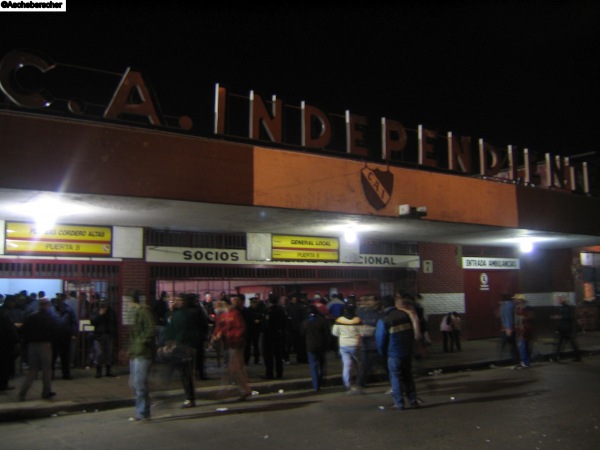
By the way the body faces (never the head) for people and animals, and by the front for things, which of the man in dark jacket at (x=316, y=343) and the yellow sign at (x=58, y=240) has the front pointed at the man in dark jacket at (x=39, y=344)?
the yellow sign

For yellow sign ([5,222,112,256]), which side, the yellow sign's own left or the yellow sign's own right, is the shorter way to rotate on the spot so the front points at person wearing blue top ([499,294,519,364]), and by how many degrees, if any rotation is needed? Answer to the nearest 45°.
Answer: approximately 90° to the yellow sign's own left

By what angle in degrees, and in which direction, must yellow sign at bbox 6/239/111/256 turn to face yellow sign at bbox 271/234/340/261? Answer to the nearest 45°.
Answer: approximately 90° to its left

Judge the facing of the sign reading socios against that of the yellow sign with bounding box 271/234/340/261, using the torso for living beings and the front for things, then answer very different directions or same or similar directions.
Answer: same or similar directions

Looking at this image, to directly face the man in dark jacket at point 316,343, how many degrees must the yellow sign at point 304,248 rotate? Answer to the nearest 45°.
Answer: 0° — it already faces them

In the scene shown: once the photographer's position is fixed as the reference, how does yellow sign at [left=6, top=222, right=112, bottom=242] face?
facing the viewer

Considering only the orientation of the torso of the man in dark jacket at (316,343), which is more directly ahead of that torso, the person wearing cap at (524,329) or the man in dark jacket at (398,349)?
the person wearing cap

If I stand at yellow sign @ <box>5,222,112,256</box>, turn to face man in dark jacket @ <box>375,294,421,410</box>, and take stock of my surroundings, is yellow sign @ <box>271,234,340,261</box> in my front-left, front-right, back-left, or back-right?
front-left

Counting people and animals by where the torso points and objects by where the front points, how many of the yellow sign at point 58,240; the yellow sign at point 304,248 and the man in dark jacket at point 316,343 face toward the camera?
2

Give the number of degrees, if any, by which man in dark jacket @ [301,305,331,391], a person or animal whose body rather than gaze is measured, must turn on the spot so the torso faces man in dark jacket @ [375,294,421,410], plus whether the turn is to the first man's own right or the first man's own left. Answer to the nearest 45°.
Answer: approximately 135° to the first man's own right

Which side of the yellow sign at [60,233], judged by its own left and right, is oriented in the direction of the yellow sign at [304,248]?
left

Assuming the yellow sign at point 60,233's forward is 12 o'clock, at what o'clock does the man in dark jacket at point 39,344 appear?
The man in dark jacket is roughly at 12 o'clock from the yellow sign.

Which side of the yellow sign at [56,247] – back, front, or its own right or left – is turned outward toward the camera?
front

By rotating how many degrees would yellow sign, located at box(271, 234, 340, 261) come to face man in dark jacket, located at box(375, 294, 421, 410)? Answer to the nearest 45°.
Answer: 0° — it already faces them

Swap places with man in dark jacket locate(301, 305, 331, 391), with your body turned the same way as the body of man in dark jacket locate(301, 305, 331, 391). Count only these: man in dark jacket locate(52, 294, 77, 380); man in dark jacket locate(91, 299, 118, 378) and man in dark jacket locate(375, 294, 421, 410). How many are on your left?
2

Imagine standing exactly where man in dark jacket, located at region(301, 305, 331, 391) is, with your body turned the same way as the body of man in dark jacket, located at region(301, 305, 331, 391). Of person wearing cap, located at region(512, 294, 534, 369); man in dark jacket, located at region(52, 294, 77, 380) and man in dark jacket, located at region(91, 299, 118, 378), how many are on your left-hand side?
2

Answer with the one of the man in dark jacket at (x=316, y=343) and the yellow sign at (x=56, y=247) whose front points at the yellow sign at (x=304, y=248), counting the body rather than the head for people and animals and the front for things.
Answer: the man in dark jacket

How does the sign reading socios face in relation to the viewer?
toward the camera
